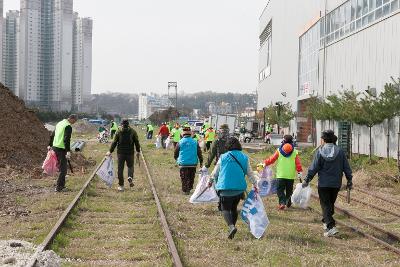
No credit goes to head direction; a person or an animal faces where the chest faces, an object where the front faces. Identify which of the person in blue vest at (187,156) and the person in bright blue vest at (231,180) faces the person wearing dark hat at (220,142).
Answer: the person in bright blue vest at (231,180)

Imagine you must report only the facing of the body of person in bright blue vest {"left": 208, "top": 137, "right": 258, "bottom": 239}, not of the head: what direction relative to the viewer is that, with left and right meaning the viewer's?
facing away from the viewer

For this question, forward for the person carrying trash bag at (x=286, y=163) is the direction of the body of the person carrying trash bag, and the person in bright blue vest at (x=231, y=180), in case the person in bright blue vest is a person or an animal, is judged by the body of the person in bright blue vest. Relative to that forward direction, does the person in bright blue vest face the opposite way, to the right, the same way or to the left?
the same way

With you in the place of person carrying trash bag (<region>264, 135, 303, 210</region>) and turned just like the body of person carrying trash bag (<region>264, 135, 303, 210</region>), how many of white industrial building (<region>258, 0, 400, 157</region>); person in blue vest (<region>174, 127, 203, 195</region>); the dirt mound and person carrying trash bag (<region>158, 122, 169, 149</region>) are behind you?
0

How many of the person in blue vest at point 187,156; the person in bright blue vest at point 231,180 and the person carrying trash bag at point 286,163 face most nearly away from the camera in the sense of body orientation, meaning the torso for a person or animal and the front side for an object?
3

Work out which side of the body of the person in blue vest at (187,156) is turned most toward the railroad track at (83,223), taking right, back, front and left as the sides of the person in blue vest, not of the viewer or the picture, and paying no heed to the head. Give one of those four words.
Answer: back

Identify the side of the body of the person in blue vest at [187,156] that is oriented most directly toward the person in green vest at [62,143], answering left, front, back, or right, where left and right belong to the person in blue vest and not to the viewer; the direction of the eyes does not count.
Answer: left

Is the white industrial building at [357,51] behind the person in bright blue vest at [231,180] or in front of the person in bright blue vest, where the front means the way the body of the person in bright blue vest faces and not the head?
in front

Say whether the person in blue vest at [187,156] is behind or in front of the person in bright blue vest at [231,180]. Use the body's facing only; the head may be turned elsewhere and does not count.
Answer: in front

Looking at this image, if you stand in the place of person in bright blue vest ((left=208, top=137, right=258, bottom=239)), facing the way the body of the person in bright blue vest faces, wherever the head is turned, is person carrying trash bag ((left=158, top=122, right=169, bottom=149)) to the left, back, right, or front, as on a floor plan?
front

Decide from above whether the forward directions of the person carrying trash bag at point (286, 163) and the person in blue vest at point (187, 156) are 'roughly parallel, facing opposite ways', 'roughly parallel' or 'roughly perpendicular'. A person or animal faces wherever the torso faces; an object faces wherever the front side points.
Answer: roughly parallel

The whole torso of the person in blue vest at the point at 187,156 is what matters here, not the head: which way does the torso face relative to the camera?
away from the camera

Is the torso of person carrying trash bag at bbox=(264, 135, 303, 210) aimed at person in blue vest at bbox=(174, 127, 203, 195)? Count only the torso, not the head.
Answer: no

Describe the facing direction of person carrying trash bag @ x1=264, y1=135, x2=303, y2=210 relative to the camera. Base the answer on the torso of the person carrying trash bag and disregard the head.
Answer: away from the camera

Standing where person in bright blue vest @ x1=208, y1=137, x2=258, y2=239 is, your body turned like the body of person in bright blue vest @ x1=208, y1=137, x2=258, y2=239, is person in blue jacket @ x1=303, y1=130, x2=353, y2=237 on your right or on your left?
on your right

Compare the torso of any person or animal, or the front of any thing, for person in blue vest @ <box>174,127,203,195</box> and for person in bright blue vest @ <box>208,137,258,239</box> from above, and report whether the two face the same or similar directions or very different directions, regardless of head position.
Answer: same or similar directions

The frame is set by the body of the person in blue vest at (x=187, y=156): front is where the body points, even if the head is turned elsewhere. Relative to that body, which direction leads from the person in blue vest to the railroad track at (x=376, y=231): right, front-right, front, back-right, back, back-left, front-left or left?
back-right

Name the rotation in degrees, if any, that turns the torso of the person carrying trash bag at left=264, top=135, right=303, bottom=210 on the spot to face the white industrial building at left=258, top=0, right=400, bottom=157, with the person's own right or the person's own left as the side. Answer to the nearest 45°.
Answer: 0° — they already face it
